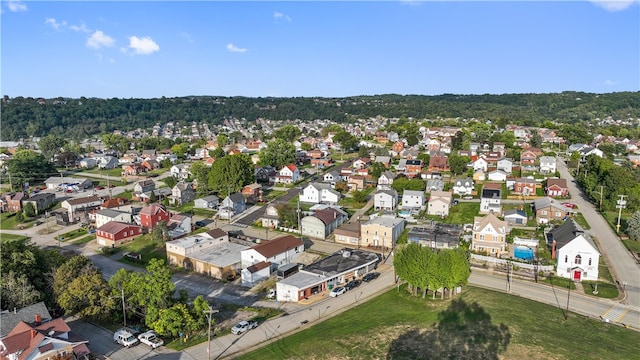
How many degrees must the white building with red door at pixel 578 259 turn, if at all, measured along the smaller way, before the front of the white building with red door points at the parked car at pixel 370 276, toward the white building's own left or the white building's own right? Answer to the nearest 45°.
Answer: approximately 45° to the white building's own right

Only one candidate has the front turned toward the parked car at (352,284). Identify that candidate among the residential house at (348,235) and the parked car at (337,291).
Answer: the residential house

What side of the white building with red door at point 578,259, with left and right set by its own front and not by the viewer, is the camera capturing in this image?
front

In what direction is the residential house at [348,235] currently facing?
toward the camera

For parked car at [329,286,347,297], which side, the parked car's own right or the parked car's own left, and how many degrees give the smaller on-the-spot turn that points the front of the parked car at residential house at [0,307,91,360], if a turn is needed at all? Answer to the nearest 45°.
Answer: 0° — it already faces it

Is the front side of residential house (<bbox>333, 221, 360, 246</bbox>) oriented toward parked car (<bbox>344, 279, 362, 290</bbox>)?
yes

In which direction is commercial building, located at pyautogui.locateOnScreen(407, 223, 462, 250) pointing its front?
toward the camera

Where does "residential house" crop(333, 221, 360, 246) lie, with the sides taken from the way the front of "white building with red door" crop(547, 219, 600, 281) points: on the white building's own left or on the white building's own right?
on the white building's own right

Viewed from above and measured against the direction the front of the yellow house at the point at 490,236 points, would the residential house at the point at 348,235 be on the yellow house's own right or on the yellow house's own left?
on the yellow house's own right

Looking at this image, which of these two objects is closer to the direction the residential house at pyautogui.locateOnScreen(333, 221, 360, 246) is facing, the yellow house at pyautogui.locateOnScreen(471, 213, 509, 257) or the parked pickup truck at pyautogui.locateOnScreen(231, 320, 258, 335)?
the parked pickup truck

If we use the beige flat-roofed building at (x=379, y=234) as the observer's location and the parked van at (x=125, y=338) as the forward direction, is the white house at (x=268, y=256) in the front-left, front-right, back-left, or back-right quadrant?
front-right

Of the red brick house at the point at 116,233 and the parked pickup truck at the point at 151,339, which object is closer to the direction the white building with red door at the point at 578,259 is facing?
the parked pickup truck

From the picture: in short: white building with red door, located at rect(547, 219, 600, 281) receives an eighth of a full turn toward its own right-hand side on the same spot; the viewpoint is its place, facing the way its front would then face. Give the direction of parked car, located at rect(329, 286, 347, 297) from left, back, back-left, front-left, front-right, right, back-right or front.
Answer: front

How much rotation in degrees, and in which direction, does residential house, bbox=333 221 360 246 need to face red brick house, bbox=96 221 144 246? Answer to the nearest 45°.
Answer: approximately 90° to its right

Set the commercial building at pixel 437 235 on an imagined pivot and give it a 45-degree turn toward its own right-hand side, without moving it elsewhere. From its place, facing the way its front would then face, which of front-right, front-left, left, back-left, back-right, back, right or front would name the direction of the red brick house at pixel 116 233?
front-right
